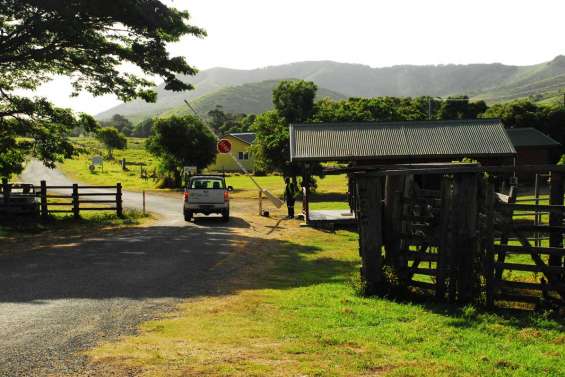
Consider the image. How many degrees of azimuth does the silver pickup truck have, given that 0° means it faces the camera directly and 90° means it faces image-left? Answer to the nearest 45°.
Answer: approximately 180°

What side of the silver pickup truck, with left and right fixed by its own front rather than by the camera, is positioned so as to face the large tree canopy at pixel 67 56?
left

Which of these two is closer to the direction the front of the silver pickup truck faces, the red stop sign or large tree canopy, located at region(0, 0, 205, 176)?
the red stop sign

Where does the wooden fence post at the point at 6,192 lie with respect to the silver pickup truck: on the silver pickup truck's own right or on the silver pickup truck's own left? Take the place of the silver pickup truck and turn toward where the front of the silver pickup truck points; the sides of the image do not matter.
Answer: on the silver pickup truck's own left

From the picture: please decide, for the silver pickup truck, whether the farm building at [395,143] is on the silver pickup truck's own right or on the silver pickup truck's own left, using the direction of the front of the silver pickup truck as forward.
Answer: on the silver pickup truck's own right

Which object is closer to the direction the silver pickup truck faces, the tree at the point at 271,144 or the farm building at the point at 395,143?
the tree

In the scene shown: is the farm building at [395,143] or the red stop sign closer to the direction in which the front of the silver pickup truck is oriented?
the red stop sign

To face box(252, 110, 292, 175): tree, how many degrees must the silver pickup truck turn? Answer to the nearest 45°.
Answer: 0° — it already faces it

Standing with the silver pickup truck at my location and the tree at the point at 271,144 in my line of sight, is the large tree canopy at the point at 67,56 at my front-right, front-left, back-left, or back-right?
back-left
